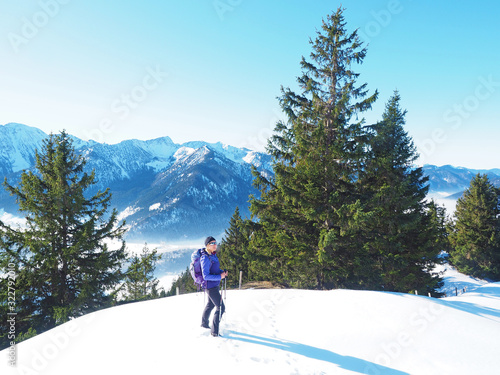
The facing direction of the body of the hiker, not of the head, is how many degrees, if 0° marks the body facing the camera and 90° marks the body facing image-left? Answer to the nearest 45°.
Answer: approximately 315°

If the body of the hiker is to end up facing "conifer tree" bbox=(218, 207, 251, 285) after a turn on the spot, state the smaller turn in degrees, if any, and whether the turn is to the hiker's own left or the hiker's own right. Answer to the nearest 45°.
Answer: approximately 135° to the hiker's own left

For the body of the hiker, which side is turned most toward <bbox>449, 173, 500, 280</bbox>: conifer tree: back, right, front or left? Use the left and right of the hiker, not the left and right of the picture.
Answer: left

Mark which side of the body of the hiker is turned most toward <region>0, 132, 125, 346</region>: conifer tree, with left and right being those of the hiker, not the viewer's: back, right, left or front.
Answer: back

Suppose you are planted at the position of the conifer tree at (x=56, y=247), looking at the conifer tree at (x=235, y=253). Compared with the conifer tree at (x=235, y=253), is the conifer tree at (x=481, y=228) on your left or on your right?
right

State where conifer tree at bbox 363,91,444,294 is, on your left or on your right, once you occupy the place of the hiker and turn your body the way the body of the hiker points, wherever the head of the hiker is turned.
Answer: on your left
